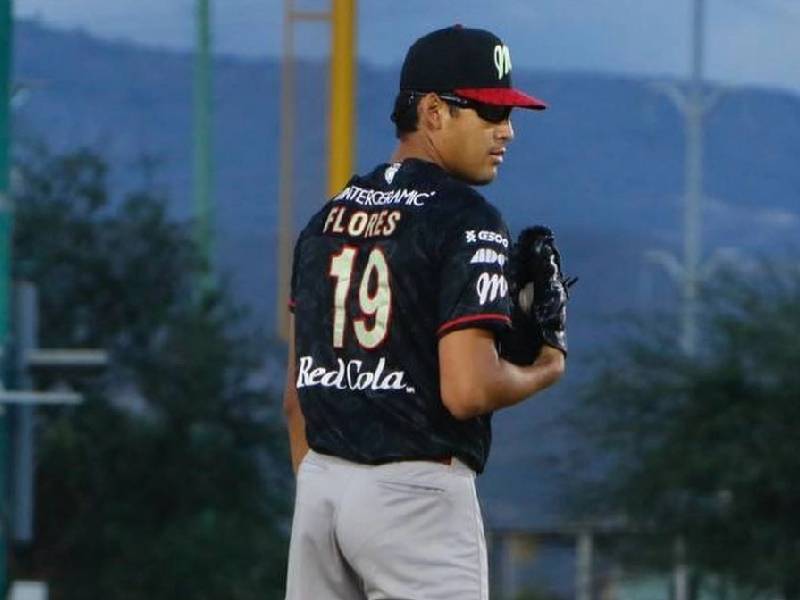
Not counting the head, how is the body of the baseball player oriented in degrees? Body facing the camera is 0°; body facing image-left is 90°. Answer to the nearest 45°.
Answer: approximately 225°

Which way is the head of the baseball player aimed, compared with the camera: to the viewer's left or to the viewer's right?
to the viewer's right

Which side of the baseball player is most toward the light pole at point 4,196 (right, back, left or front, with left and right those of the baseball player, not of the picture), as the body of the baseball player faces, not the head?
left
